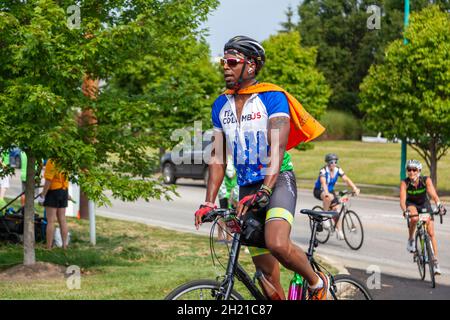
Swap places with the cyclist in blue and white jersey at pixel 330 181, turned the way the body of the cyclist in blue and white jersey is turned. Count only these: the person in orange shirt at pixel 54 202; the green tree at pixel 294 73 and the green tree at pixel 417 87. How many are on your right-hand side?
1

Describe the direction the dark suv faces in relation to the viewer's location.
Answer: facing to the left of the viewer

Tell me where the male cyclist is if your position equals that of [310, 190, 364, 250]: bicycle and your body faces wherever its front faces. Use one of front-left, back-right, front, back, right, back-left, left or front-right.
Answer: front-right

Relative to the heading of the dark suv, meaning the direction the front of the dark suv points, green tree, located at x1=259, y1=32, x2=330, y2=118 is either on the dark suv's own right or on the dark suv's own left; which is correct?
on the dark suv's own right

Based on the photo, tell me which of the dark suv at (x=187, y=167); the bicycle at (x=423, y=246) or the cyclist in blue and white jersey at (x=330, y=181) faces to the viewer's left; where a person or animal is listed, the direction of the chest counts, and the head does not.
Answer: the dark suv

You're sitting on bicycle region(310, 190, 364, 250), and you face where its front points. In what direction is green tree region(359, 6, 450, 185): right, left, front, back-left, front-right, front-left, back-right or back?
back-left

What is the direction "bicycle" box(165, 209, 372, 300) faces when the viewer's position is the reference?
facing to the left of the viewer
